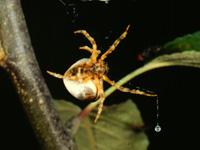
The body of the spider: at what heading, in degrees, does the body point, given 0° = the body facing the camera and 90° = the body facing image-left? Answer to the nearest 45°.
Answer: approximately 270°
